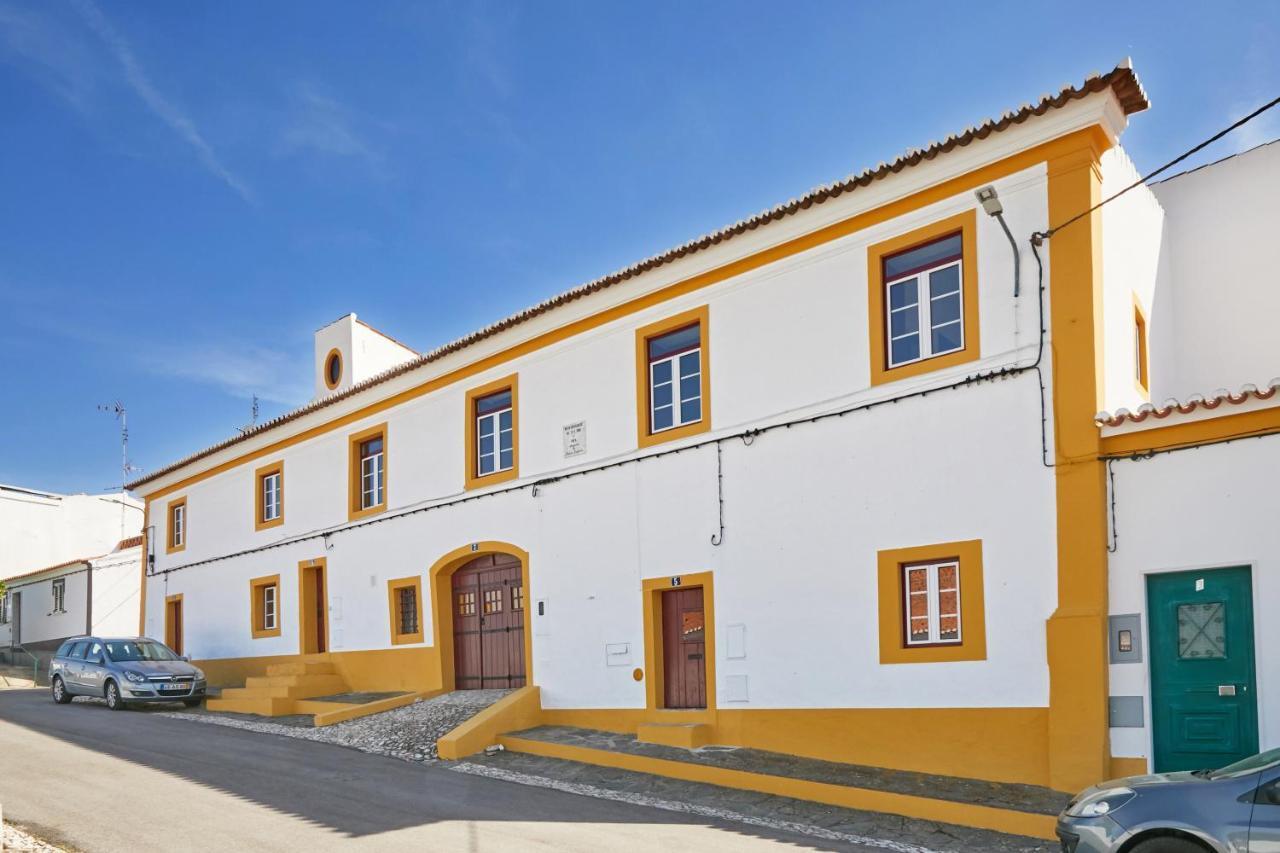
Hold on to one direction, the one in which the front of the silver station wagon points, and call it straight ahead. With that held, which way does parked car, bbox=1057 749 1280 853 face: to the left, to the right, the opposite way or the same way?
the opposite way

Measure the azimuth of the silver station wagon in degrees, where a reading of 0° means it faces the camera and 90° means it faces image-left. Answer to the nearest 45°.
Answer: approximately 315°

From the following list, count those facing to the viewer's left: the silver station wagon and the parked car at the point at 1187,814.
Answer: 1

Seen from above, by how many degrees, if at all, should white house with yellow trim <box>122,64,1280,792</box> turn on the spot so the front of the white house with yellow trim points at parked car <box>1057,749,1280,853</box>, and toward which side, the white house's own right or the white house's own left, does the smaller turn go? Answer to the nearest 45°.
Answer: approximately 45° to the white house's own left

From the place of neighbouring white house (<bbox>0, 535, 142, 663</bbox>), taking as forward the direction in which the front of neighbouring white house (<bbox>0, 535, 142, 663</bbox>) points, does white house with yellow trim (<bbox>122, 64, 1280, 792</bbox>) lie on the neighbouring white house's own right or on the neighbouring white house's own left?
on the neighbouring white house's own left

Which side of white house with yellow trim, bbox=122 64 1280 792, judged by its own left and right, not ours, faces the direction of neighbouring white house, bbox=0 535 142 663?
right

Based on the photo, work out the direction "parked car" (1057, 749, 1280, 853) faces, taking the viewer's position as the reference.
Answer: facing to the left of the viewer

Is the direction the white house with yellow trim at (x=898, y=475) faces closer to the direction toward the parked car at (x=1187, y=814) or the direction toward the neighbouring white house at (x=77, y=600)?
the parked car
